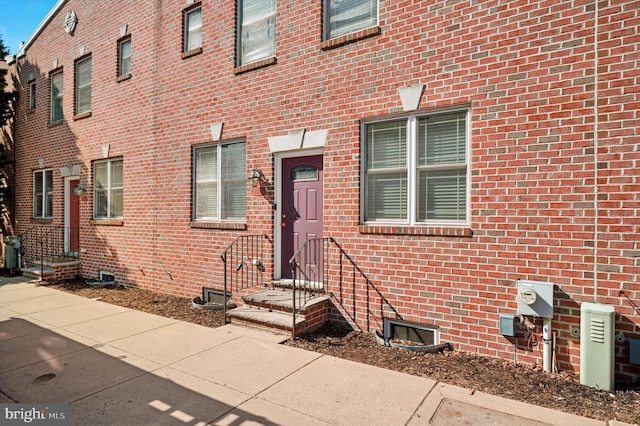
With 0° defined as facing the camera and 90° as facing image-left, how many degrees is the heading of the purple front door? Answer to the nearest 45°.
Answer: approximately 45°

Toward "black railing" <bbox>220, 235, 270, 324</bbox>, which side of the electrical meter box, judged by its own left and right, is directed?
right

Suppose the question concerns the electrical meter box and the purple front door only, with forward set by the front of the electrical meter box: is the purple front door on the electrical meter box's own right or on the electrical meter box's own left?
on the electrical meter box's own right

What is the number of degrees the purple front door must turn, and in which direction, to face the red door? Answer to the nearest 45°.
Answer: approximately 90° to its right

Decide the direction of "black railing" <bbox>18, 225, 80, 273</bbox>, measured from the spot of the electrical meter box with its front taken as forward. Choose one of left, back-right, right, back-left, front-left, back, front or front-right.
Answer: right

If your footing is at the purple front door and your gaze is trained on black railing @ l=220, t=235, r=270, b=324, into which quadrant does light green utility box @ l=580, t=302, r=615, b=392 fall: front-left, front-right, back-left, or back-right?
back-left

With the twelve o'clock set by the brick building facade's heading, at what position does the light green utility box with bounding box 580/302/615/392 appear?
The light green utility box is roughly at 9 o'clock from the brick building facade.

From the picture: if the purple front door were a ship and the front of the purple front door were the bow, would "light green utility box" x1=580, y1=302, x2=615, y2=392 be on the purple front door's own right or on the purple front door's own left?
on the purple front door's own left

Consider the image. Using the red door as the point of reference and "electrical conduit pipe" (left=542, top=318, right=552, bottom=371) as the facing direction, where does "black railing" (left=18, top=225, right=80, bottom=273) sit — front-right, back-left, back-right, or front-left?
back-right
